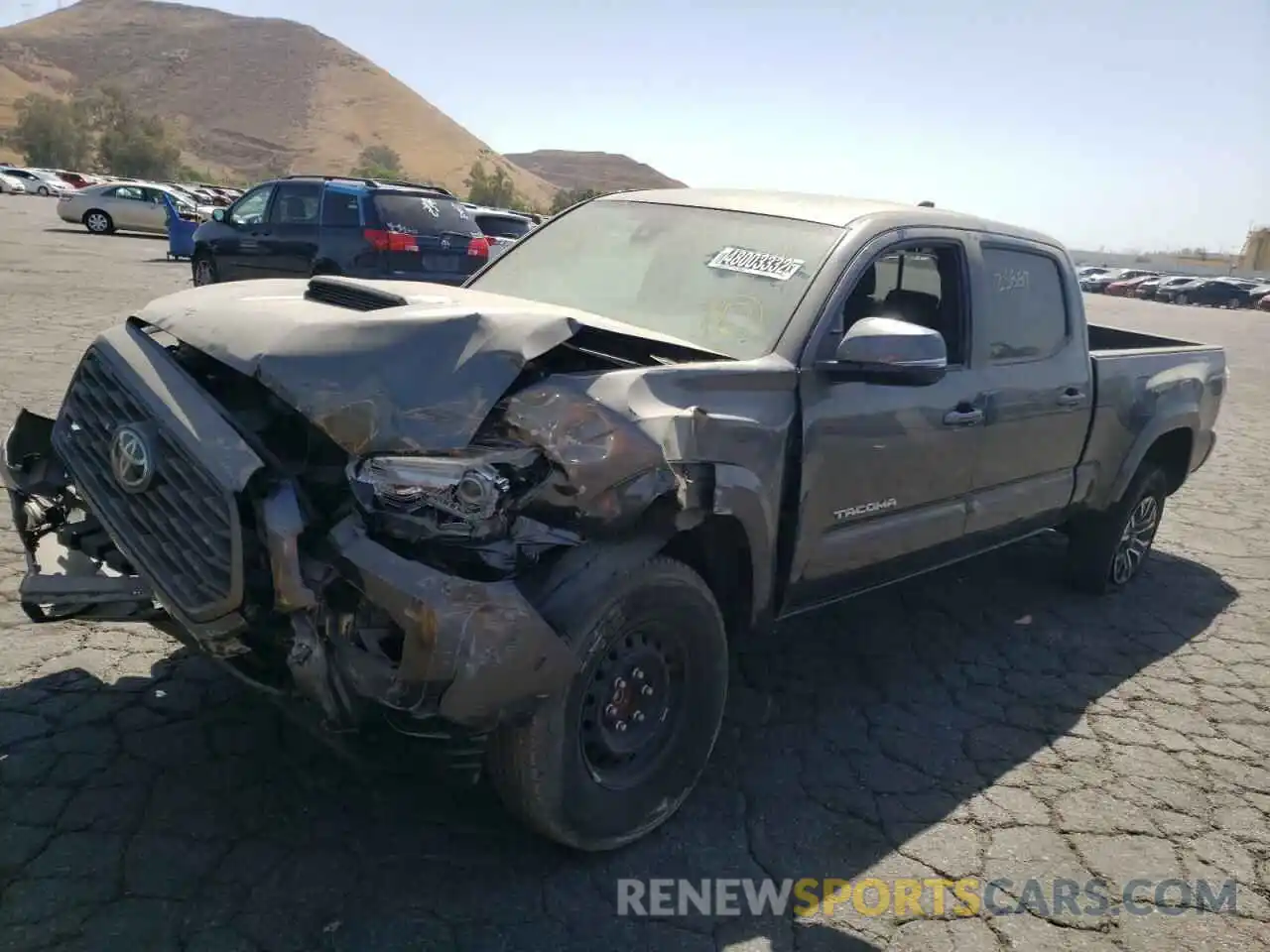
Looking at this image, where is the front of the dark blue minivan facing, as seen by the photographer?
facing away from the viewer and to the left of the viewer

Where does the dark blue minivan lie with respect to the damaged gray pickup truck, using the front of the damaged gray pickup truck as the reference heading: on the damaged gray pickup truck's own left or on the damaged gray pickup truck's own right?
on the damaged gray pickup truck's own right

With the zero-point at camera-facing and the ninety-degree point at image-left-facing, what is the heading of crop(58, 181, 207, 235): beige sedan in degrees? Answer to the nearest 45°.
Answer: approximately 270°

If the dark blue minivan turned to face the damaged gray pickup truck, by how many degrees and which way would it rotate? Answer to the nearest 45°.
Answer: approximately 135° to its left

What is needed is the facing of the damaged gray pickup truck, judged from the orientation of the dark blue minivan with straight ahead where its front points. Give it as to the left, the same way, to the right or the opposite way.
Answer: to the left

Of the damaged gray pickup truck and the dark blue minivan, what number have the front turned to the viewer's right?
0

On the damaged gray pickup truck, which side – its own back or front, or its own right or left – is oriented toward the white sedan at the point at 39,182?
right

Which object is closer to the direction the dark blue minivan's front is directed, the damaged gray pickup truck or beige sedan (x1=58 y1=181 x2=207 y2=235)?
the beige sedan

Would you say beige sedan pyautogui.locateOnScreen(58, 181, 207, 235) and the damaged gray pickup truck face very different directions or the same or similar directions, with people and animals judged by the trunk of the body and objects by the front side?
very different directions

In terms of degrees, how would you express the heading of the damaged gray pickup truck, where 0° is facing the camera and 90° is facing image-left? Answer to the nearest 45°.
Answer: approximately 45°
